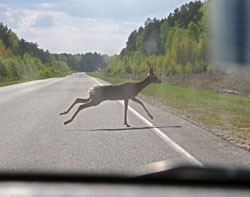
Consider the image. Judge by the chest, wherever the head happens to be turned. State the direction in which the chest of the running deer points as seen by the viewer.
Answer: to the viewer's right
